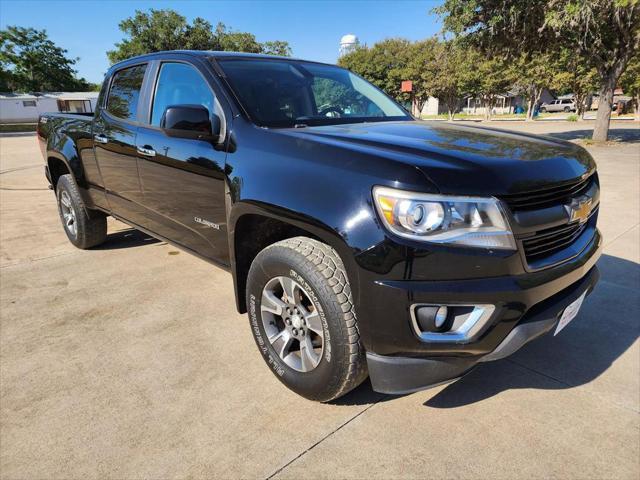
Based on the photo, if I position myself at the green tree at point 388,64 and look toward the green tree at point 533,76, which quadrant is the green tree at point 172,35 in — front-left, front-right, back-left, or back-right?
back-right

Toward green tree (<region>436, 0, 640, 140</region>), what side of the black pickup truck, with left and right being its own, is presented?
left

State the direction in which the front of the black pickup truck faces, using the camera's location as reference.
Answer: facing the viewer and to the right of the viewer

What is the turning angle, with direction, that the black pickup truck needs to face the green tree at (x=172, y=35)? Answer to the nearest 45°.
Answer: approximately 135° to its left

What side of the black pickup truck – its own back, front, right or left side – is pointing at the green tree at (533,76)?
left

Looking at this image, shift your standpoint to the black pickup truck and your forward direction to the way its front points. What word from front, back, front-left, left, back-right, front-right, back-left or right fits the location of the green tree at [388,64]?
back-left

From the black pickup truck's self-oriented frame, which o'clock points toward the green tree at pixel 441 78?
The green tree is roughly at 8 o'clock from the black pickup truck.

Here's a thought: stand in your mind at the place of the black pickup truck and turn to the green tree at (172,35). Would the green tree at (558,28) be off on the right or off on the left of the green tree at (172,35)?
right
